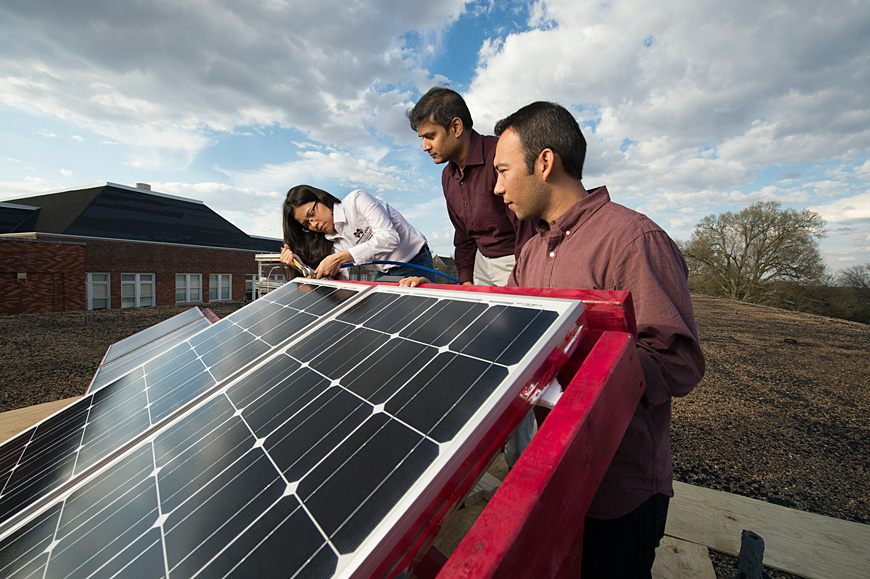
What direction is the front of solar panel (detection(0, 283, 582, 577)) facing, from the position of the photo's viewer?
facing the viewer and to the left of the viewer

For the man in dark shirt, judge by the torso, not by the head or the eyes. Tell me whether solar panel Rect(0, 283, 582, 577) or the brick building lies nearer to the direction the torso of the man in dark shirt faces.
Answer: the solar panel

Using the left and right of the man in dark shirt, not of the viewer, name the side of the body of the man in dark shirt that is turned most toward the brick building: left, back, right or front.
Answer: right

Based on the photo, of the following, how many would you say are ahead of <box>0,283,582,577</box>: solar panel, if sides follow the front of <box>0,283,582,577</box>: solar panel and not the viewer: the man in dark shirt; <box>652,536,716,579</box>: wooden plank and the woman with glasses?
0

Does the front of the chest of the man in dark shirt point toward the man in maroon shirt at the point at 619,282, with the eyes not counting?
no

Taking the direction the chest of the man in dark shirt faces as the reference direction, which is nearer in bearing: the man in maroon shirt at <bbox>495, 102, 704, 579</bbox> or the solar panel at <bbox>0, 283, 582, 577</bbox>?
the solar panel

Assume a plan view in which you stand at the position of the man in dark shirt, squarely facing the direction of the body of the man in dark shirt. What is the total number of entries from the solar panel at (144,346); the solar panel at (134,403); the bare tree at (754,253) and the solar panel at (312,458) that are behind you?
1

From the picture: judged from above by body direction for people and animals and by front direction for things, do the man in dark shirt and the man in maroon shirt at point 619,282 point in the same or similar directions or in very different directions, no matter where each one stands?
same or similar directions

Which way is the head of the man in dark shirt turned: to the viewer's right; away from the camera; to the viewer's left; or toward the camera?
to the viewer's left
